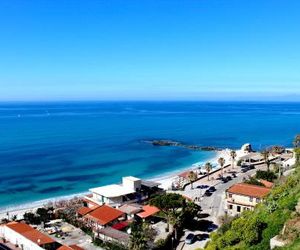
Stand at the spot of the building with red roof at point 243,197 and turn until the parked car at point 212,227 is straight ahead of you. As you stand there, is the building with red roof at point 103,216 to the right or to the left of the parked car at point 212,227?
right

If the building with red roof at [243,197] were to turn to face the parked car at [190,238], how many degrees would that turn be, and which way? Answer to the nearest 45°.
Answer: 0° — it already faces it

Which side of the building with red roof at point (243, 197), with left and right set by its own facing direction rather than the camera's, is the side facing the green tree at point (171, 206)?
front

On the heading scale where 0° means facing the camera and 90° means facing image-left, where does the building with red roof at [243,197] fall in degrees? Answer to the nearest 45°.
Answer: approximately 45°

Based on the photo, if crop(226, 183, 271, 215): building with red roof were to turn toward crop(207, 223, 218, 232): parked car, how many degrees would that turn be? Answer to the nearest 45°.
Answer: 0° — it already faces it

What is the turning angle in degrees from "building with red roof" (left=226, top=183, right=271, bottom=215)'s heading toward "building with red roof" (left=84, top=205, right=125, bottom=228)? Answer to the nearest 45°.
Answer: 0° — it already faces it
